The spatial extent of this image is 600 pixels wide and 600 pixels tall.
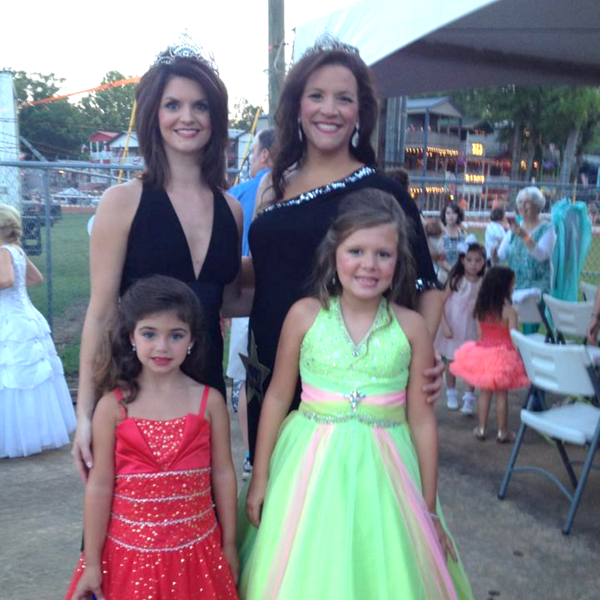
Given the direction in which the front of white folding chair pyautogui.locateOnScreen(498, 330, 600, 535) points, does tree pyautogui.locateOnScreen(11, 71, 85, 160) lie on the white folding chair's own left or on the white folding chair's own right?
on the white folding chair's own right

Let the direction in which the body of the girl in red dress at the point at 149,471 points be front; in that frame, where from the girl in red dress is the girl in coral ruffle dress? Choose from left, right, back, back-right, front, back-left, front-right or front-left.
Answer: back-left

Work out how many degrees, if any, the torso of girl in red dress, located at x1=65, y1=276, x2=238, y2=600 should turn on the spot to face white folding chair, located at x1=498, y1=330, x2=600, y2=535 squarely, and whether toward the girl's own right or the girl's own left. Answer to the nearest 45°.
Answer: approximately 135° to the girl's own left

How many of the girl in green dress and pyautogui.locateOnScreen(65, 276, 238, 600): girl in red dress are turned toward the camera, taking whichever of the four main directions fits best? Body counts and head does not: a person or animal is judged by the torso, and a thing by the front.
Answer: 2

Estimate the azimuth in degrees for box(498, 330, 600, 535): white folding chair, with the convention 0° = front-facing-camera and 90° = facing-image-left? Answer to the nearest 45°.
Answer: approximately 45°

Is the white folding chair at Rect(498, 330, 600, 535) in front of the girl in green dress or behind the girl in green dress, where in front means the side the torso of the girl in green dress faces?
behind

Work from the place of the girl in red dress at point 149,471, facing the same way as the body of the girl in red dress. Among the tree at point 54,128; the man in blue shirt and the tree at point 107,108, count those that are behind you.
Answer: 3

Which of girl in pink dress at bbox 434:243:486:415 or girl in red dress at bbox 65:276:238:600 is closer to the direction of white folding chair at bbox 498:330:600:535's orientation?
the girl in red dress

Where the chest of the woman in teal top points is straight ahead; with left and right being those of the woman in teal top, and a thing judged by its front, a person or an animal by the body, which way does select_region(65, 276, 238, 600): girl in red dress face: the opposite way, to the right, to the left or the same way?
to the left

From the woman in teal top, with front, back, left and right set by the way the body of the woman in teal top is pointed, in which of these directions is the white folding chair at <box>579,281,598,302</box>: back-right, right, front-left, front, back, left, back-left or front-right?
back-left

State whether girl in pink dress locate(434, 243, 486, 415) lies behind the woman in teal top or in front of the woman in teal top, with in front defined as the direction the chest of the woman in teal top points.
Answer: in front

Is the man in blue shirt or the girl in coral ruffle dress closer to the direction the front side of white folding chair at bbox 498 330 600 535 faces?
the man in blue shirt

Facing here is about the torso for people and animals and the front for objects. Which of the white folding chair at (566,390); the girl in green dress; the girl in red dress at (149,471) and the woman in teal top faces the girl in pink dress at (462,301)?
the woman in teal top
